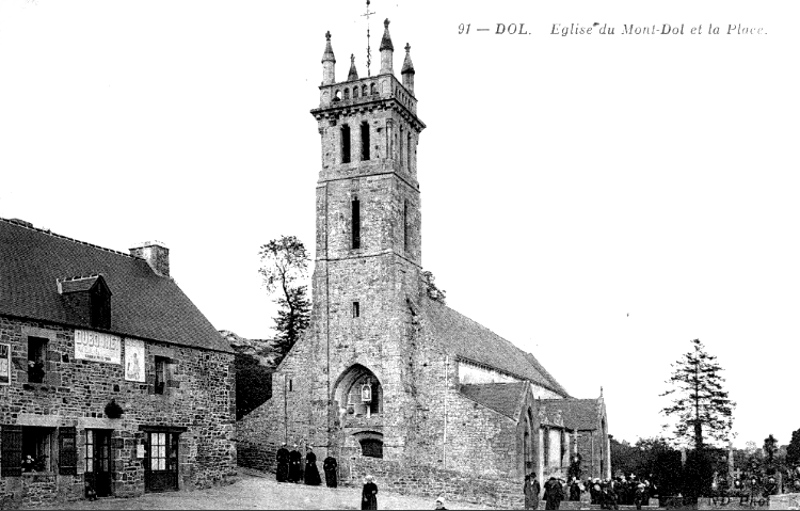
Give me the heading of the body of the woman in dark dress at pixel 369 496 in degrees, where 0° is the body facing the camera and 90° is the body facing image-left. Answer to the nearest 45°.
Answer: approximately 0°

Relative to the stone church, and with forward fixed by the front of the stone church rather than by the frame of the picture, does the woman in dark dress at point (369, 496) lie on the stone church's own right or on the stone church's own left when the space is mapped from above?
on the stone church's own left

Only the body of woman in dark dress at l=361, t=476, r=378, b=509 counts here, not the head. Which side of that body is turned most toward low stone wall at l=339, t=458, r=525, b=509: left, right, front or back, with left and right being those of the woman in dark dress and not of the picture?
back

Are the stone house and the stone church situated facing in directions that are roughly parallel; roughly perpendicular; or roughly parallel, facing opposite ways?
roughly perpendicular

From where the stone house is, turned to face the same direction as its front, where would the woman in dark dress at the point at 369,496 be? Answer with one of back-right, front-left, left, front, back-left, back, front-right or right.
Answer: front

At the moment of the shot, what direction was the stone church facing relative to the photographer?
facing the viewer and to the left of the viewer

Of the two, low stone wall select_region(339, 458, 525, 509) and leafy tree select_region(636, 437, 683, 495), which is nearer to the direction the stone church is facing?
the low stone wall

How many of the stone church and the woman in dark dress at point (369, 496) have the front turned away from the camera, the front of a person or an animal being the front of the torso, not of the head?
0

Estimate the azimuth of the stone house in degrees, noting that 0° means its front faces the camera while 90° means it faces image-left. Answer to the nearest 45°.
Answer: approximately 315°

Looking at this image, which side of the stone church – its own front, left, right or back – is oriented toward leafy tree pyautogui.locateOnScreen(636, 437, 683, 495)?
left
